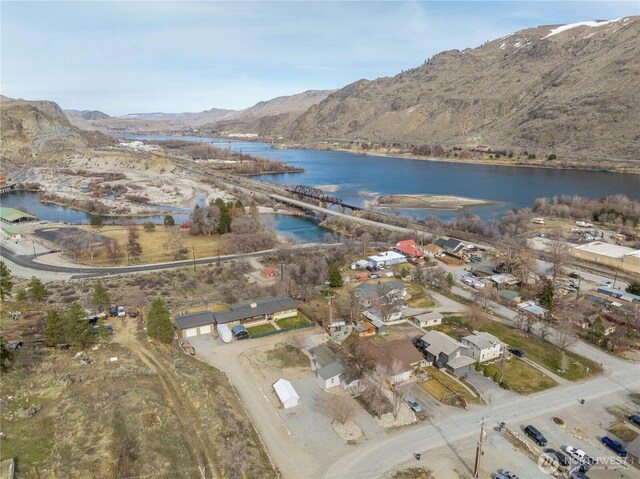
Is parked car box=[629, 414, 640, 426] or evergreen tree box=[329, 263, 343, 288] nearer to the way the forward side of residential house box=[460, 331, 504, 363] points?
the parked car

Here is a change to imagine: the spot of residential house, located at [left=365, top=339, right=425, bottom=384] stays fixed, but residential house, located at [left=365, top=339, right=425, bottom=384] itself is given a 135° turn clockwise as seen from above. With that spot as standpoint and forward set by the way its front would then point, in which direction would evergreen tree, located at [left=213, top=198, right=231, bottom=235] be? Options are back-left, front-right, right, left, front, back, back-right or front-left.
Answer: front-right

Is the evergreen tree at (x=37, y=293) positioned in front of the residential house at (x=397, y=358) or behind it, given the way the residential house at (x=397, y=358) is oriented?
behind

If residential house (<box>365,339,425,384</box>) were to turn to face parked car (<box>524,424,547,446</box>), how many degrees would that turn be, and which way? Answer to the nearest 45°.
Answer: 0° — it already faces it

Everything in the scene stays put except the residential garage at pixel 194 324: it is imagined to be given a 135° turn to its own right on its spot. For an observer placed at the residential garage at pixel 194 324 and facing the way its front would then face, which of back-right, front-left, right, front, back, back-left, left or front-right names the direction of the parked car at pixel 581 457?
back

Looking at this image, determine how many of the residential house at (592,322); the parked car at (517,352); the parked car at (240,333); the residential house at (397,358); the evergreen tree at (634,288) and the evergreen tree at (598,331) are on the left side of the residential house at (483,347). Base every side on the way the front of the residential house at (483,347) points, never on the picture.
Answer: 4

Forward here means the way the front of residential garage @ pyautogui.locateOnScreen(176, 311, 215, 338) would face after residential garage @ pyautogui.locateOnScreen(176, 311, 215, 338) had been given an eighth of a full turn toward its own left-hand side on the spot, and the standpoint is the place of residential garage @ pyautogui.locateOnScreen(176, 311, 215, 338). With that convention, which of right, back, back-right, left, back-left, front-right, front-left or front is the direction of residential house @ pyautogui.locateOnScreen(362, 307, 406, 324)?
front-left

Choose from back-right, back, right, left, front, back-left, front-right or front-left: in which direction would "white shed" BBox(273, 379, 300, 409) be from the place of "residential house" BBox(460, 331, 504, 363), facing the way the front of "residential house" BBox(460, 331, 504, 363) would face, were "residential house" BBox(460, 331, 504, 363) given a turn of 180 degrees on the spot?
left

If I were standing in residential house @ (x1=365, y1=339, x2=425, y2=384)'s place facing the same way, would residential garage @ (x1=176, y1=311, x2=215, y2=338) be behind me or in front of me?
behind

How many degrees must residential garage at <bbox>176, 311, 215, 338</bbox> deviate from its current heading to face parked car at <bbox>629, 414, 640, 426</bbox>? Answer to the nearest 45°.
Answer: approximately 45° to its left

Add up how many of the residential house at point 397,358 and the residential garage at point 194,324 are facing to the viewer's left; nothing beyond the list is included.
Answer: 0

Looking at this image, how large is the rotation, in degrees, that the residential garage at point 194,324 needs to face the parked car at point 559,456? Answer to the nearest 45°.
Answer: approximately 45° to its left

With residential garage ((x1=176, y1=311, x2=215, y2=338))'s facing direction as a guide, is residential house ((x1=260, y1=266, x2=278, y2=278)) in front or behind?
behind

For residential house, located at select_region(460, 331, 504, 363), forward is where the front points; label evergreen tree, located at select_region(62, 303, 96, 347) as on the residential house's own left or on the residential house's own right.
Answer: on the residential house's own right

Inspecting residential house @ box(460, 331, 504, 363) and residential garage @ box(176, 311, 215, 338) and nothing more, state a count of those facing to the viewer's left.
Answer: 0

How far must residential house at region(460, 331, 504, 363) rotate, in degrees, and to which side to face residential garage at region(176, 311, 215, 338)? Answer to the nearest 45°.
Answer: approximately 135° to its right
